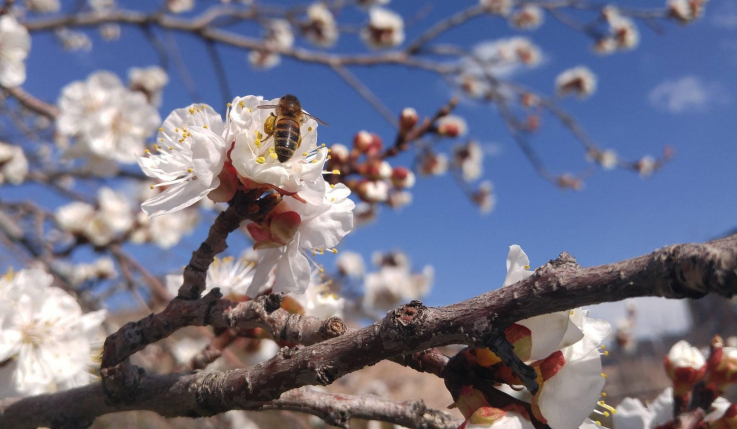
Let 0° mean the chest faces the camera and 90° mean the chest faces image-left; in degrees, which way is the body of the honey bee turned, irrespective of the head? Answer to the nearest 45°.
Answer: approximately 180°

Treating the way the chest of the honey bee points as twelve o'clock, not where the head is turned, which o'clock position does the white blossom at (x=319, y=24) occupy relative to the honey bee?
The white blossom is roughly at 12 o'clock from the honey bee.

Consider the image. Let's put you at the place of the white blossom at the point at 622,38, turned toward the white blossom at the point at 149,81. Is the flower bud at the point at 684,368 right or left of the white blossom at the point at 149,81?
left
